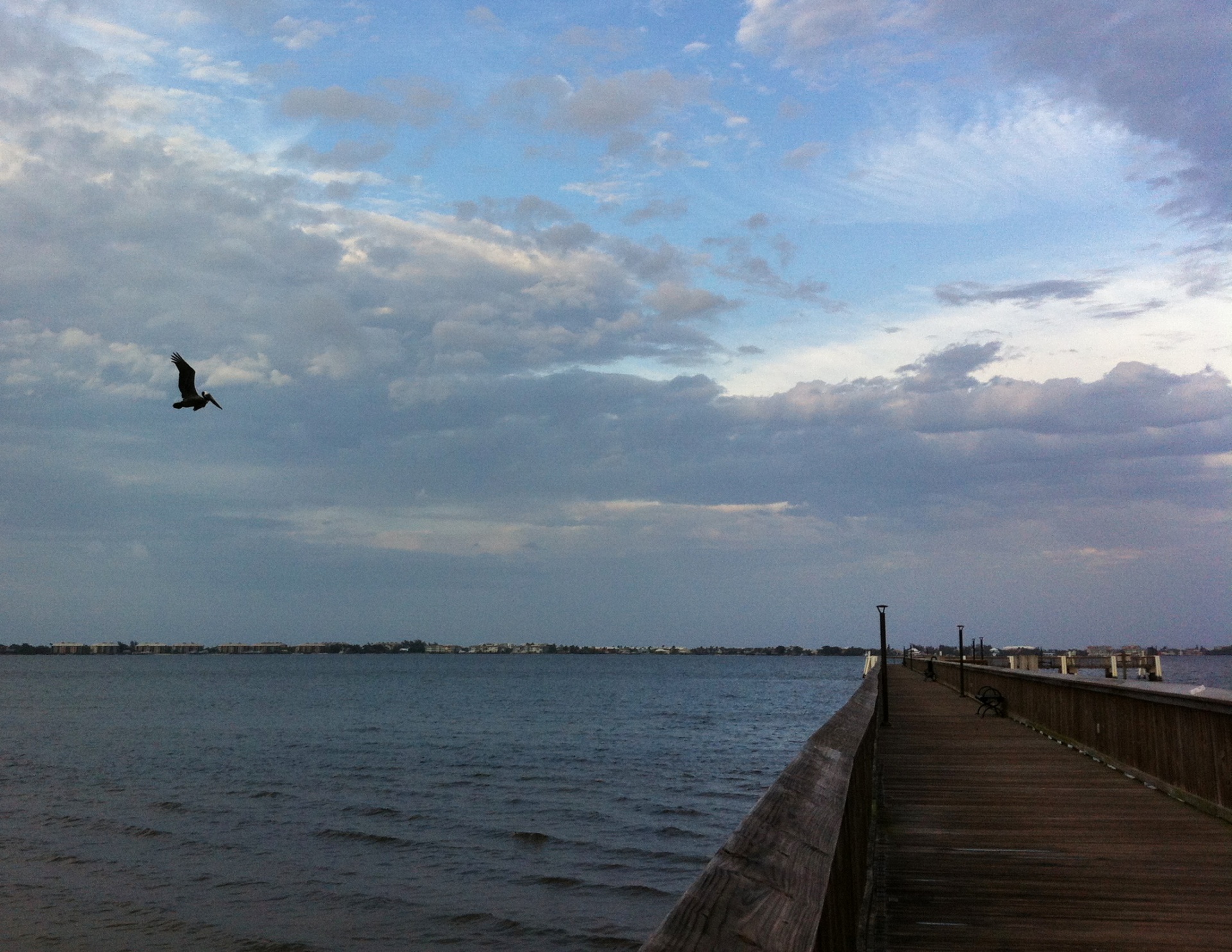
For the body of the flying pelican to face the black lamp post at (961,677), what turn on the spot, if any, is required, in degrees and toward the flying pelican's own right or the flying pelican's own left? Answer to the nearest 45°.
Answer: approximately 45° to the flying pelican's own left

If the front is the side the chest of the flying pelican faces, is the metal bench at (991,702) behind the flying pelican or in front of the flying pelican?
in front

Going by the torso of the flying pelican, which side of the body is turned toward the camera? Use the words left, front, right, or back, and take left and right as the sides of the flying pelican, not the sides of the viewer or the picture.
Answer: right

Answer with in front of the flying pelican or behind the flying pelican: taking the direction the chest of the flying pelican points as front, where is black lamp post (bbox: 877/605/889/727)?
in front
